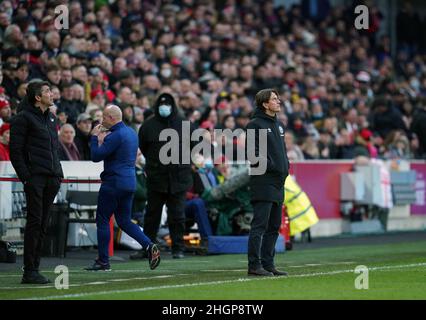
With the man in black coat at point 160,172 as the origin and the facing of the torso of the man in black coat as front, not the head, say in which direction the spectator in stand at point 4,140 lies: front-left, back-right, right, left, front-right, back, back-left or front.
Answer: right

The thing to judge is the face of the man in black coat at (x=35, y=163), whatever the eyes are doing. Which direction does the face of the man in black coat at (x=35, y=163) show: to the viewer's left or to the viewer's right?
to the viewer's right

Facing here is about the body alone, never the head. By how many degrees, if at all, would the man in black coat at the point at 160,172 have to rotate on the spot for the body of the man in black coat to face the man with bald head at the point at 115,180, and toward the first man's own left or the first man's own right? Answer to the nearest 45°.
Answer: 0° — they already face them

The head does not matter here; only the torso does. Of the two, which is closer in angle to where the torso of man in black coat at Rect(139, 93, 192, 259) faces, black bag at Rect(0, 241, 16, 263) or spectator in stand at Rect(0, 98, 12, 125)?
the black bag

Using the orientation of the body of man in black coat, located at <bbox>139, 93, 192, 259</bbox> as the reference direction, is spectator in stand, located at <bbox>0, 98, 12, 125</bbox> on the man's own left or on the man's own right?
on the man's own right

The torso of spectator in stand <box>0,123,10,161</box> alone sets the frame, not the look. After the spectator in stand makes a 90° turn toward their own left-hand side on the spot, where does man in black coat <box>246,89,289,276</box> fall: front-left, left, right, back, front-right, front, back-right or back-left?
right

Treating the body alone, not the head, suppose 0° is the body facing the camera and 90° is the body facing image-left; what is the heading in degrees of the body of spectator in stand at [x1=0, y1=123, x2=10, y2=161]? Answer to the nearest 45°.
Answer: approximately 315°

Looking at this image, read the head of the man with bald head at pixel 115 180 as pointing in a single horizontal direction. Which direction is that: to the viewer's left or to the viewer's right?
to the viewer's left

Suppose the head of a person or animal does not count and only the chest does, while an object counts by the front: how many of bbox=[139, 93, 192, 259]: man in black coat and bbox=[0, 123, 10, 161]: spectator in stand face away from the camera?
0

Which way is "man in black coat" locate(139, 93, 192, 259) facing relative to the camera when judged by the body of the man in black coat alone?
toward the camera

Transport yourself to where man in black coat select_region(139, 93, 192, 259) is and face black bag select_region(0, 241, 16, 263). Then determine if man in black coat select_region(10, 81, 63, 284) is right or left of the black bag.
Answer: left
